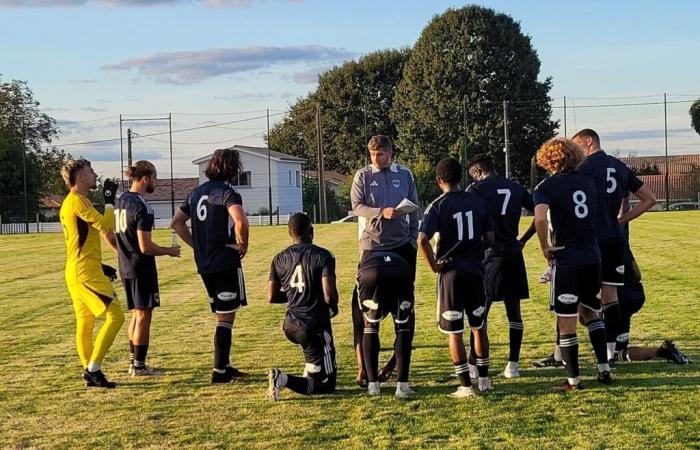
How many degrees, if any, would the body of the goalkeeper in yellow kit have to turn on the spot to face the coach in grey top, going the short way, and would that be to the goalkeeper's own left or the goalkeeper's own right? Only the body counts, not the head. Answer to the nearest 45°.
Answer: approximately 45° to the goalkeeper's own right

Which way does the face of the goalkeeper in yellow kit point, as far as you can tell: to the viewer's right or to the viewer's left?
to the viewer's right

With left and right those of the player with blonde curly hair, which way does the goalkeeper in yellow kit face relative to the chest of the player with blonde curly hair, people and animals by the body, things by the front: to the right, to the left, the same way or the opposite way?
to the right

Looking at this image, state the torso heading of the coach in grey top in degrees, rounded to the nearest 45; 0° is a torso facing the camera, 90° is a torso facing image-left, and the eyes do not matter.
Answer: approximately 0°

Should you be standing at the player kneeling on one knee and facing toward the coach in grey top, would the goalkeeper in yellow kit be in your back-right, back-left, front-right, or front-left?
back-left

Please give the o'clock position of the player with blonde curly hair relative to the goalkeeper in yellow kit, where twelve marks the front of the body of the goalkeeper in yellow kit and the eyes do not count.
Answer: The player with blonde curly hair is roughly at 1 o'clock from the goalkeeper in yellow kit.

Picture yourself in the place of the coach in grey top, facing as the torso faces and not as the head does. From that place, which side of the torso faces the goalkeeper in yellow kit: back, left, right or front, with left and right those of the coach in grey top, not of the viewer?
right

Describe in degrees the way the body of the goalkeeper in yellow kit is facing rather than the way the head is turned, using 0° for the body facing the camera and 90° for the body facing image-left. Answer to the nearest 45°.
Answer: approximately 270°

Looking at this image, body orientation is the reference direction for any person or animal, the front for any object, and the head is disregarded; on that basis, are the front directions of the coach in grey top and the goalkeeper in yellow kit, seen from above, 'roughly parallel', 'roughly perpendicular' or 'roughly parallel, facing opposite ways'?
roughly perpendicular

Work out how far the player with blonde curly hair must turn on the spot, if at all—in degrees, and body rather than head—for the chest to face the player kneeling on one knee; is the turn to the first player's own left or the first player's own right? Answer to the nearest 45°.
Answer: approximately 45° to the first player's own left
